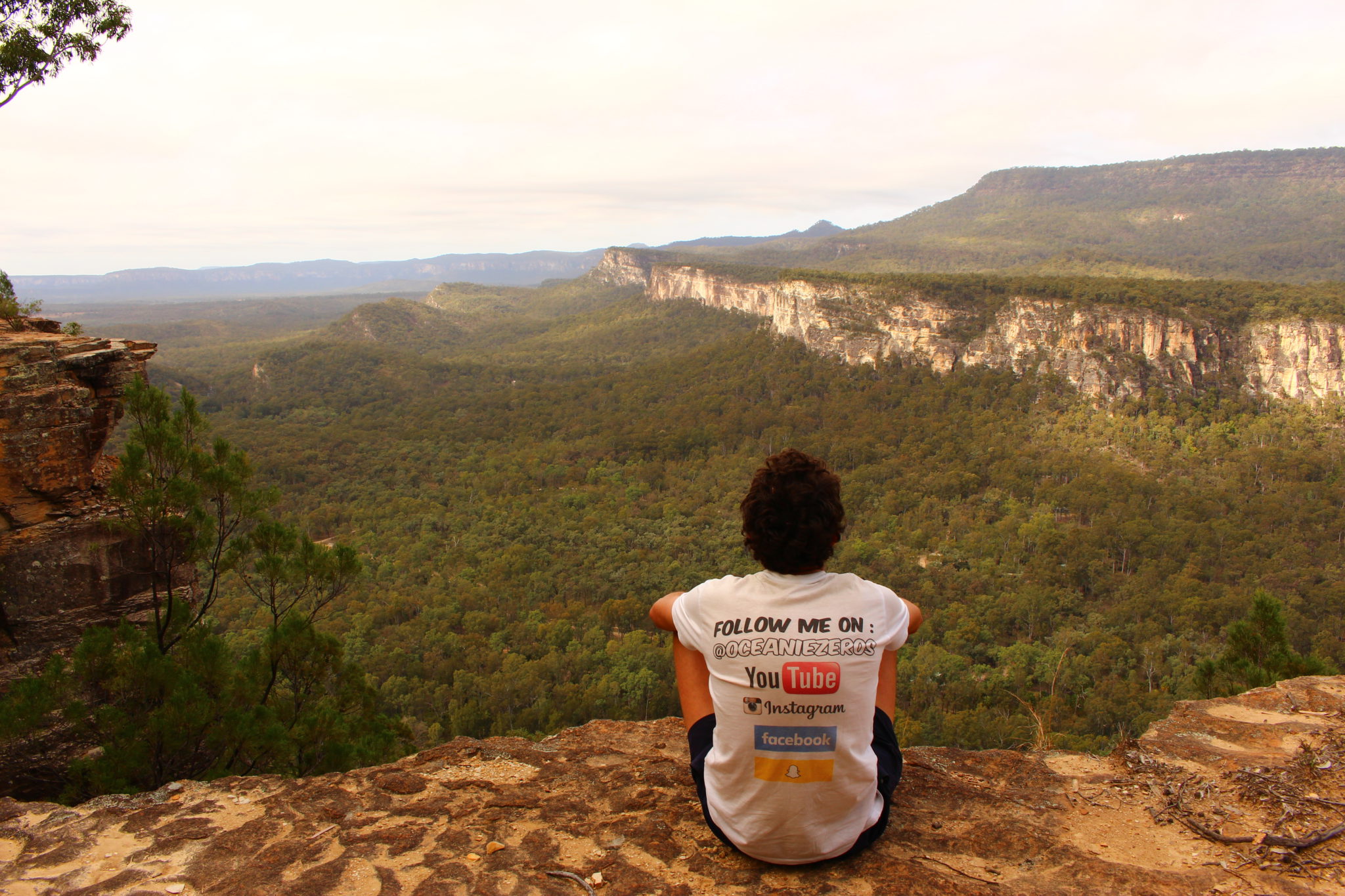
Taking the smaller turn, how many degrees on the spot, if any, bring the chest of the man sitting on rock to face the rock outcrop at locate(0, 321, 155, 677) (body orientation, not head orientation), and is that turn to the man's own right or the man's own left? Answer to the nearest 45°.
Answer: approximately 45° to the man's own left

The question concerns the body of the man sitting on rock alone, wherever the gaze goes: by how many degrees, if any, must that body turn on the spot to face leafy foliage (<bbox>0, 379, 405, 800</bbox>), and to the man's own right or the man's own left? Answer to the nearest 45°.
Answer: approximately 45° to the man's own left

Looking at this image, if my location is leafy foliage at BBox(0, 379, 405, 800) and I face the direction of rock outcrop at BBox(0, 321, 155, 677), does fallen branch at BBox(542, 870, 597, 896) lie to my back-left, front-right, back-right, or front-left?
back-left

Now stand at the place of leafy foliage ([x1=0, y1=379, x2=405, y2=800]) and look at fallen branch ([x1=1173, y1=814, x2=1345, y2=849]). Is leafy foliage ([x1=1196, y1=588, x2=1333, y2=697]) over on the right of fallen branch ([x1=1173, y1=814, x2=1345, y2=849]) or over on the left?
left

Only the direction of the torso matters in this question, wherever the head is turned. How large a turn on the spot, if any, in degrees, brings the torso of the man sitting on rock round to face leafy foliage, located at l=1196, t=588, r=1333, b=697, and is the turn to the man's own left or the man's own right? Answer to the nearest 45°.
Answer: approximately 45° to the man's own right

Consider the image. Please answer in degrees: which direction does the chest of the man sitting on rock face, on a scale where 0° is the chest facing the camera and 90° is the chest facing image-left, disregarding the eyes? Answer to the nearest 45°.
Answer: approximately 180°

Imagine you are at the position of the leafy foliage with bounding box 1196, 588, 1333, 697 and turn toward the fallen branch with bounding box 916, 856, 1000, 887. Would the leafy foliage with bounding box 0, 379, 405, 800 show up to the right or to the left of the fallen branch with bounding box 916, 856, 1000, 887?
right

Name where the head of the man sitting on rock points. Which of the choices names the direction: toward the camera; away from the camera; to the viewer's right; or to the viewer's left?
away from the camera

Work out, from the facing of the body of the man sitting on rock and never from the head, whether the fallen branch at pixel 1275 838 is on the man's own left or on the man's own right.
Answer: on the man's own right
